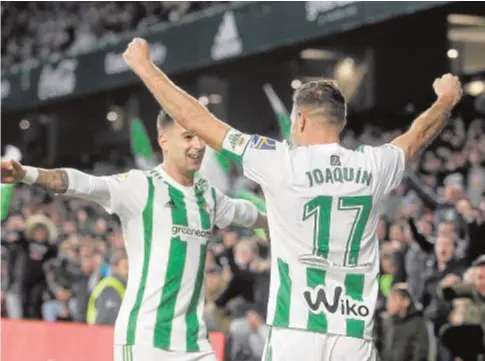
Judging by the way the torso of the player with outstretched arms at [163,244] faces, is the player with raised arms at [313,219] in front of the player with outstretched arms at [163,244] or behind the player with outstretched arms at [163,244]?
in front

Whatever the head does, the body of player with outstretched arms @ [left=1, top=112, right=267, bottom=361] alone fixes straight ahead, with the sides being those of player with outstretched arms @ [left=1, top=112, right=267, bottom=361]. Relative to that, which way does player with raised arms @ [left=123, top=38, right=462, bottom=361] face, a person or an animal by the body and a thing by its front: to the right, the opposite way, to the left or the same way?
the opposite way

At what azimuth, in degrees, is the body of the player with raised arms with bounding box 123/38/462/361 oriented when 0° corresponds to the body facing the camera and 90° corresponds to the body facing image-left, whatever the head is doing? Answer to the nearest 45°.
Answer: approximately 135°

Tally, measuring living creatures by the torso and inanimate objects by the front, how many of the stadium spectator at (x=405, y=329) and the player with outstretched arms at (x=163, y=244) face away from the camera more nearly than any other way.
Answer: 0

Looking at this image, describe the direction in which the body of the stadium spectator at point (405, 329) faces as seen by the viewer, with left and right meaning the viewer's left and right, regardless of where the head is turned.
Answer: facing the viewer and to the left of the viewer

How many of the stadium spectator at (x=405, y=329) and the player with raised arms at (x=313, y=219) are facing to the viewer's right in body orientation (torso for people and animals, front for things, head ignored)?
0

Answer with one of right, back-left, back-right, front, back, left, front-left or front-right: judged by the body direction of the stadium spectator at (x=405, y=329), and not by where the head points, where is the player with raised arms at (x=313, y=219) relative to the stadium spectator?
front-left

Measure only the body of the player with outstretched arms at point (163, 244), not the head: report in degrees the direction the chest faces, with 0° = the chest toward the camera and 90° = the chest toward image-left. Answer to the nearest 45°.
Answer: approximately 315°

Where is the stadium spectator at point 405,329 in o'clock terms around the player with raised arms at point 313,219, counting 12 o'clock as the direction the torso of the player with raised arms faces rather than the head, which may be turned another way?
The stadium spectator is roughly at 2 o'clock from the player with raised arms.

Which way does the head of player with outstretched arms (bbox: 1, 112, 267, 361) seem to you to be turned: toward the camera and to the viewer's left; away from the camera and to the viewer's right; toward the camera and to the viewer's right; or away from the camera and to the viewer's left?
toward the camera and to the viewer's right

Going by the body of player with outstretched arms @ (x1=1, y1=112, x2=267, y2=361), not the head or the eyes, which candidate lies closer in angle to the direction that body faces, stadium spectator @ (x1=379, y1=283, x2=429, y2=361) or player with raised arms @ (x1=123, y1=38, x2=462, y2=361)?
the player with raised arms
